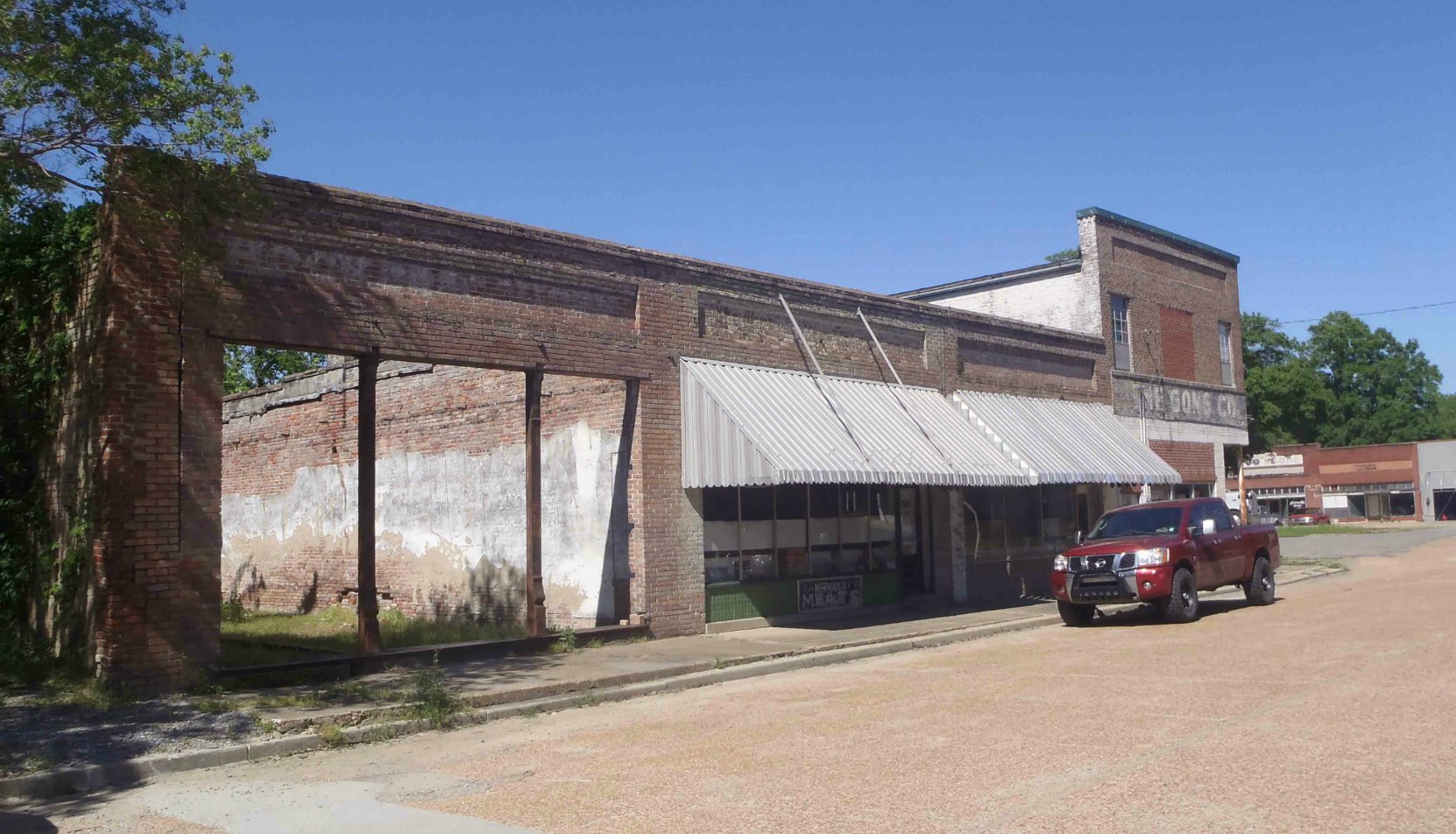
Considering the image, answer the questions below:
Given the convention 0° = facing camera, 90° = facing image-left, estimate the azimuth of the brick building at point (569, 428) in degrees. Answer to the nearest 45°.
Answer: approximately 315°

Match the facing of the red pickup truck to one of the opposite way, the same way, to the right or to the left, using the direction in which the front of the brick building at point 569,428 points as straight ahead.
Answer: to the right

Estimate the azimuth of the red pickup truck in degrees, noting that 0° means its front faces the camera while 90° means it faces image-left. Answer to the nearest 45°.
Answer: approximately 45°

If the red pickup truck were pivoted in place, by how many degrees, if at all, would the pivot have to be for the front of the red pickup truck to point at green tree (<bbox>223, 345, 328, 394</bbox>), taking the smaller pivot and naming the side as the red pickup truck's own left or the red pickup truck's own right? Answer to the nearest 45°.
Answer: approximately 90° to the red pickup truck's own right

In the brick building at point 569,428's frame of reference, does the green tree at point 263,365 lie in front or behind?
behind

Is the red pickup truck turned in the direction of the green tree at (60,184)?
yes
